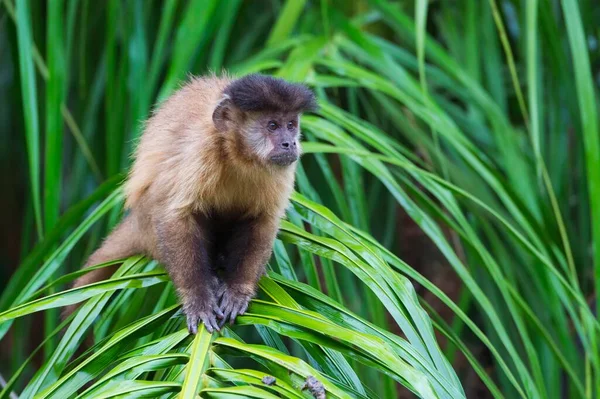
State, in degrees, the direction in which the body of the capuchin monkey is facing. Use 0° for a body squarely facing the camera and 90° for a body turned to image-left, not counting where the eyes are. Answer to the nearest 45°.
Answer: approximately 315°
